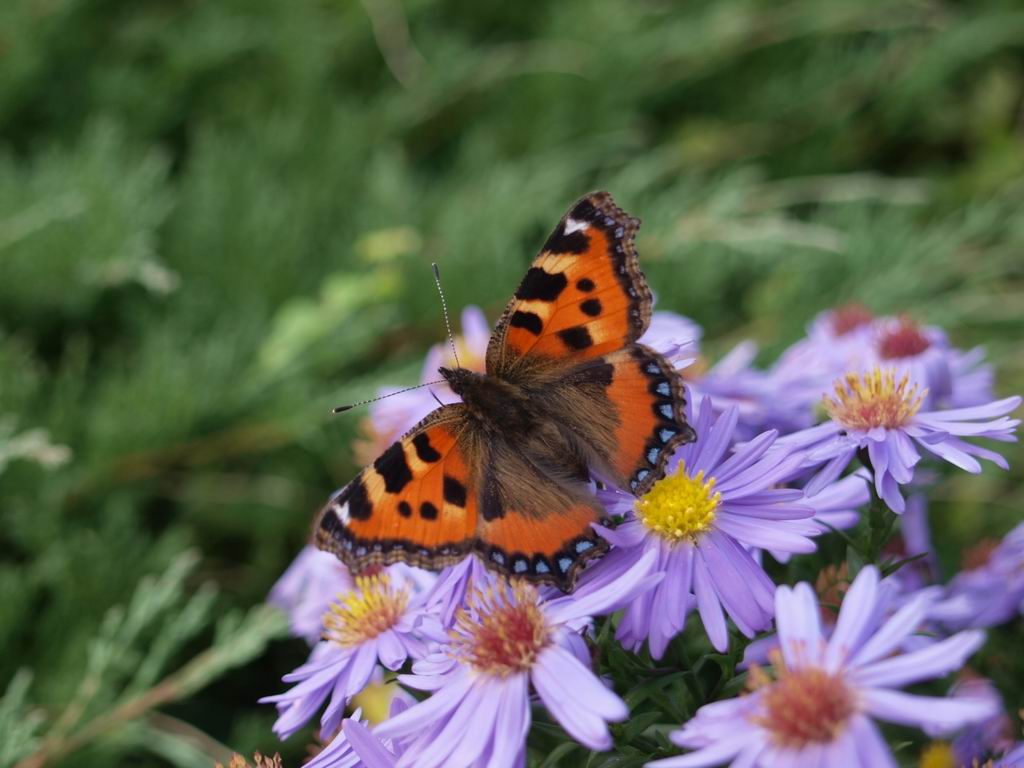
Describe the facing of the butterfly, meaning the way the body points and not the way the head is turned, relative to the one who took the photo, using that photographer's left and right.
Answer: facing away from the viewer and to the left of the viewer
